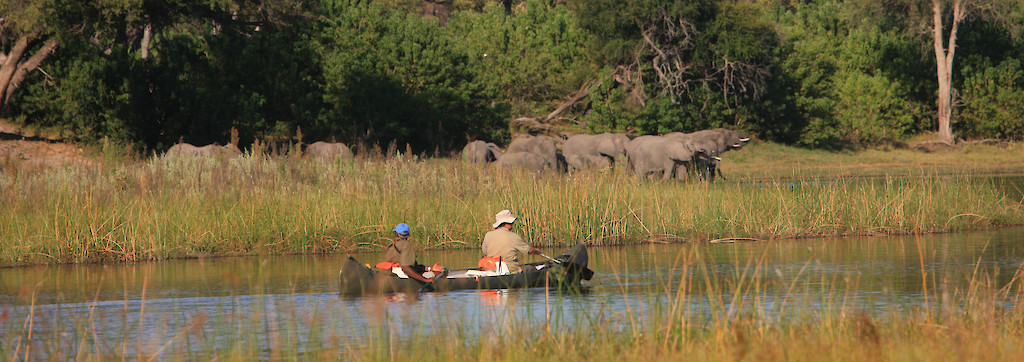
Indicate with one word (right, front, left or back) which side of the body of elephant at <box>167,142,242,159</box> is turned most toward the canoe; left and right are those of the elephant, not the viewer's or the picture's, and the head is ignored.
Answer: right

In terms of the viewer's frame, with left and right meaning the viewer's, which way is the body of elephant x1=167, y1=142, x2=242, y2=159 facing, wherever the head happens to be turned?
facing to the right of the viewer

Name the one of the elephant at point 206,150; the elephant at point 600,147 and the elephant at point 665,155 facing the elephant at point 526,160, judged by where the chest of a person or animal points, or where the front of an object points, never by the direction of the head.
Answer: the elephant at point 206,150

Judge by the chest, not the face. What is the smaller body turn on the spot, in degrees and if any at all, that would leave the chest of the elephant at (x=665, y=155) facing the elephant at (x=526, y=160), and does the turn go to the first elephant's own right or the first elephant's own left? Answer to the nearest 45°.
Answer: approximately 135° to the first elephant's own right

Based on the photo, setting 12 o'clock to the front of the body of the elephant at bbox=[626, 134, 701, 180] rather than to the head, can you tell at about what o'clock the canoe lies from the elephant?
The canoe is roughly at 3 o'clock from the elephant.

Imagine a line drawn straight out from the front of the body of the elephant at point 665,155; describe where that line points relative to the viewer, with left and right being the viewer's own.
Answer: facing to the right of the viewer

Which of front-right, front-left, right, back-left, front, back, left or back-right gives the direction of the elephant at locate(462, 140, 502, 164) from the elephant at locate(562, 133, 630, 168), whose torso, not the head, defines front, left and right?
back-right

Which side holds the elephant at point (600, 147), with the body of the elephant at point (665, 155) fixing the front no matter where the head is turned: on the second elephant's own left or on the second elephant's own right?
on the second elephant's own left

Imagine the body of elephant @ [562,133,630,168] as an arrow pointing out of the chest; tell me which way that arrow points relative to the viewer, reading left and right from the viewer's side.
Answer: facing to the right of the viewer
